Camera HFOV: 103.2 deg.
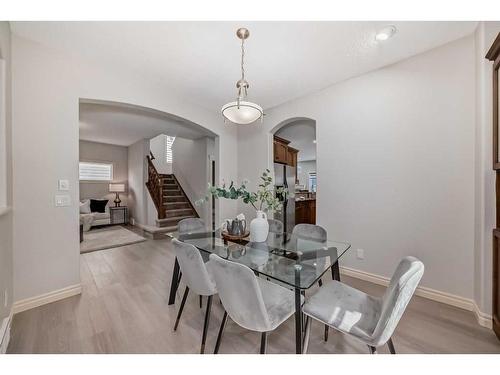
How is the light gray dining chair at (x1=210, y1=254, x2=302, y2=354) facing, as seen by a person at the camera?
facing away from the viewer and to the right of the viewer

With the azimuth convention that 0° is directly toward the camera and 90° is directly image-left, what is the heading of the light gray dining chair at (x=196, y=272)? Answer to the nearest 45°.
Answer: approximately 225°

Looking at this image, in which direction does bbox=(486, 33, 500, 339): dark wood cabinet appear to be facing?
to the viewer's left

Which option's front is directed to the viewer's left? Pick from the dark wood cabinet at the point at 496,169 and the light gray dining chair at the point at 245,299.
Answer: the dark wood cabinet

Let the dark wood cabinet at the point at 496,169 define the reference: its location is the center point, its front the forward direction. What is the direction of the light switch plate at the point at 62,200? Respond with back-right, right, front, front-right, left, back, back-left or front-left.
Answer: front-left

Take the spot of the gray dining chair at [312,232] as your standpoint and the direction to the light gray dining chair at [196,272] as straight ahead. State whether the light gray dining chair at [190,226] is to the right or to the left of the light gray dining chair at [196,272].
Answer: right

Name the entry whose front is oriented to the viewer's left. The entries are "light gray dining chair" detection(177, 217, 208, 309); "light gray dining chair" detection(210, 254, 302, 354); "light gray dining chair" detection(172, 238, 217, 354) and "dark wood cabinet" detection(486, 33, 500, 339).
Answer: the dark wood cabinet

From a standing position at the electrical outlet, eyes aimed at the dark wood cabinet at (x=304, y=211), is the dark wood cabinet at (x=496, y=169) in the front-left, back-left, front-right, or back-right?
back-right
